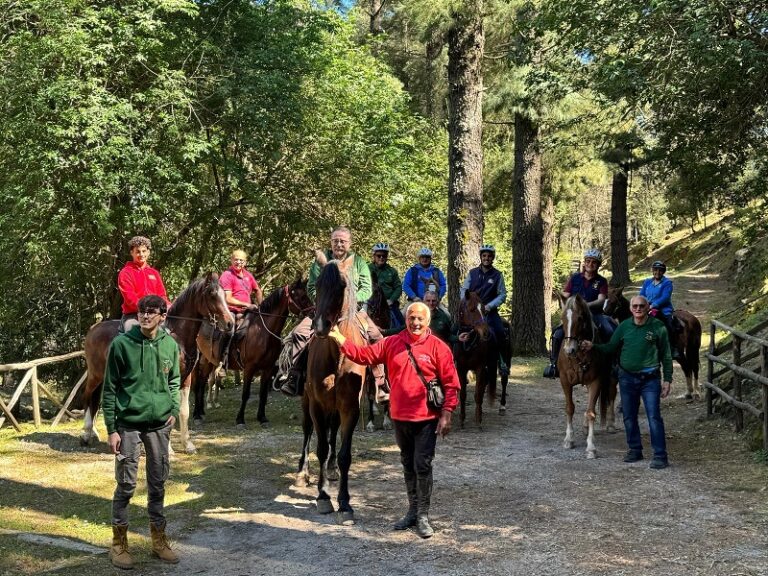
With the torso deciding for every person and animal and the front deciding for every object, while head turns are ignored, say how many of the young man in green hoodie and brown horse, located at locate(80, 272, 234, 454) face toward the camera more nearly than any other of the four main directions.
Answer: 1

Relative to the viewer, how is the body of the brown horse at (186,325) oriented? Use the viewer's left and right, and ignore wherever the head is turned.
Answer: facing to the right of the viewer

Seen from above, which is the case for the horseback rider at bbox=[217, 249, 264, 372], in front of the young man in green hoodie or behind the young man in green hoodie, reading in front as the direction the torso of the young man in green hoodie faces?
behind

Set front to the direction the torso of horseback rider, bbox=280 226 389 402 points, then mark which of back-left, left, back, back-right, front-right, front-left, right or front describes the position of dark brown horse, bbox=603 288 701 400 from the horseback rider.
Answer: back-left

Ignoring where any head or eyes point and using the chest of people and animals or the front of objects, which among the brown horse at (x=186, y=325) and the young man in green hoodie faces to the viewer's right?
the brown horse
